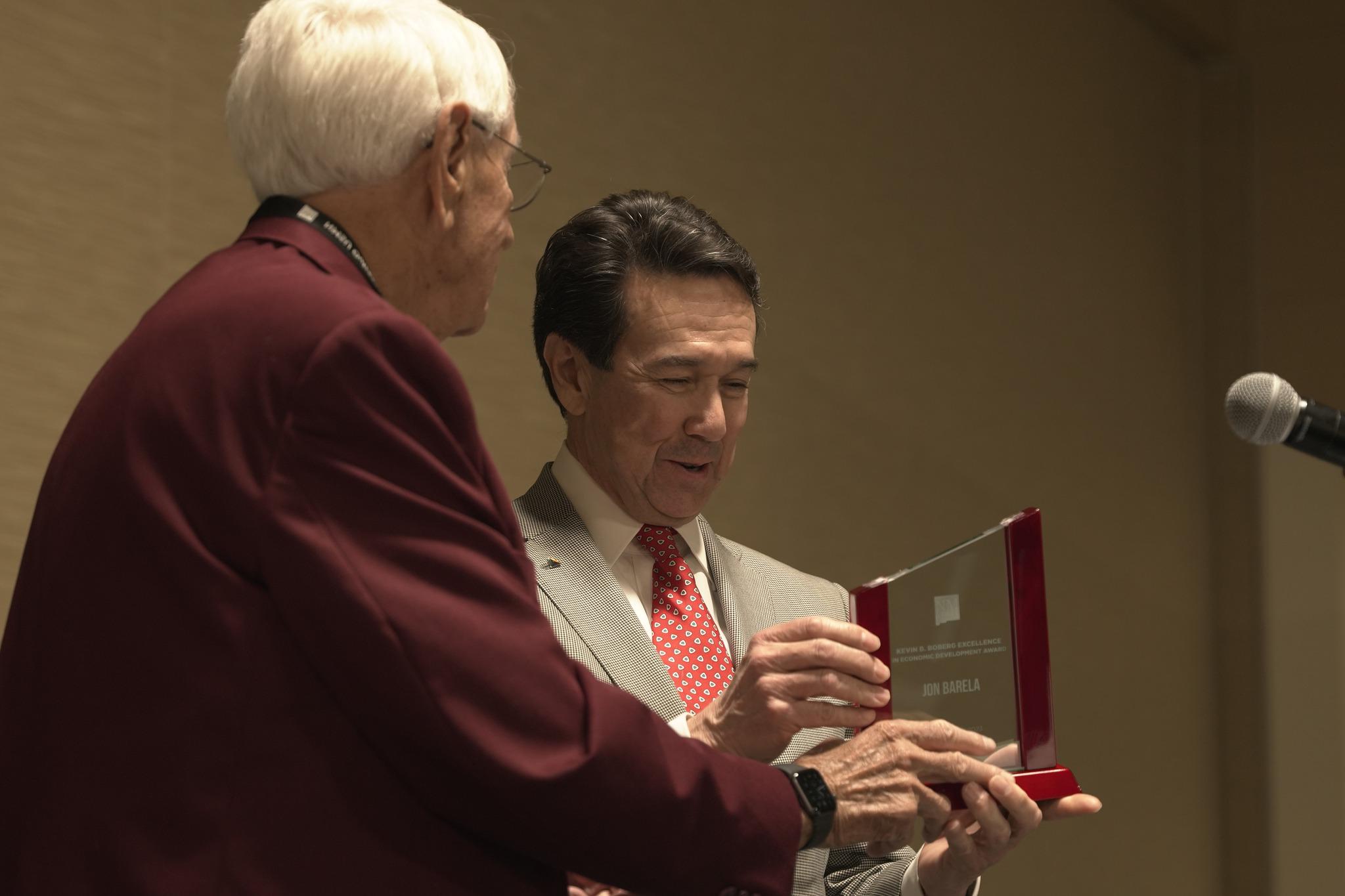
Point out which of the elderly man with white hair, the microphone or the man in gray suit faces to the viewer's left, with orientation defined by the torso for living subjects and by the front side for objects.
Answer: the microphone

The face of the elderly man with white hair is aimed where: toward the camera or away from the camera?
away from the camera

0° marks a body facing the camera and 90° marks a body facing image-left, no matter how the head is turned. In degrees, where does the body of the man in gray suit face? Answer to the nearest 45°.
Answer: approximately 315°

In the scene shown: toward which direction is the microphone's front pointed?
to the viewer's left

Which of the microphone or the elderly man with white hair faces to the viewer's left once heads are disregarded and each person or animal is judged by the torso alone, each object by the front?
the microphone

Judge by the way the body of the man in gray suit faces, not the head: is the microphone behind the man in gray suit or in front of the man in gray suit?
in front

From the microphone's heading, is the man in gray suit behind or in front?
in front

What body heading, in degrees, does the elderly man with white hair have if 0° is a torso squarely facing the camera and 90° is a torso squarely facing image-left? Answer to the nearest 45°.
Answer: approximately 225°

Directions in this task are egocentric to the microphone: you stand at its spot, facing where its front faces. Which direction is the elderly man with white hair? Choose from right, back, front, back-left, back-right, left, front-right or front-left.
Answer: front-left

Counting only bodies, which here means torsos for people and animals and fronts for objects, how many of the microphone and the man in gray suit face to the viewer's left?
1
